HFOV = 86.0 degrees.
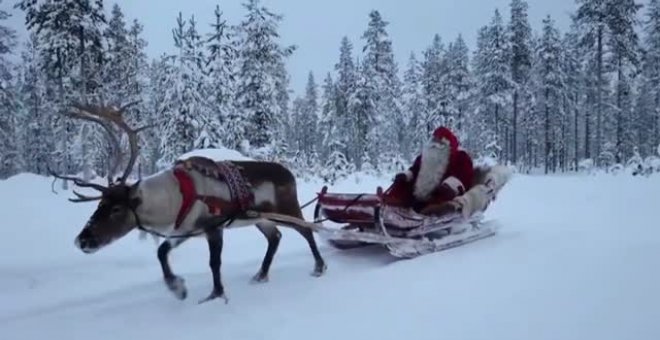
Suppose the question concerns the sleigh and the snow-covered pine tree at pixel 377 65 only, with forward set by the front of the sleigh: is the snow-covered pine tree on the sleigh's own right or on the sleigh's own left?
on the sleigh's own right

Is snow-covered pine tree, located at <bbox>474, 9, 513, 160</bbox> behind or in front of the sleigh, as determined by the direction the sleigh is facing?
behind

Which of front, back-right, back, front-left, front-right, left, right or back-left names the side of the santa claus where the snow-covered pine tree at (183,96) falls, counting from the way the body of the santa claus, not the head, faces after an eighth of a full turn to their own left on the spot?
back-right

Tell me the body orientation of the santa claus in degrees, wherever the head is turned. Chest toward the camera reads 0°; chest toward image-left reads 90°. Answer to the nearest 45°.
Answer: approximately 45°

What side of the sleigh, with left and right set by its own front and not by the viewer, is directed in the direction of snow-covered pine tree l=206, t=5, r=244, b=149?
right

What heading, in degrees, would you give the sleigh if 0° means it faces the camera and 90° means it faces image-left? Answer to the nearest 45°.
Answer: approximately 45°

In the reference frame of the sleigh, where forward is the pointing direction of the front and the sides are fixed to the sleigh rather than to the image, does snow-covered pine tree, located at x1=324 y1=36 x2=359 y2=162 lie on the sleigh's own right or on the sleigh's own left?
on the sleigh's own right
